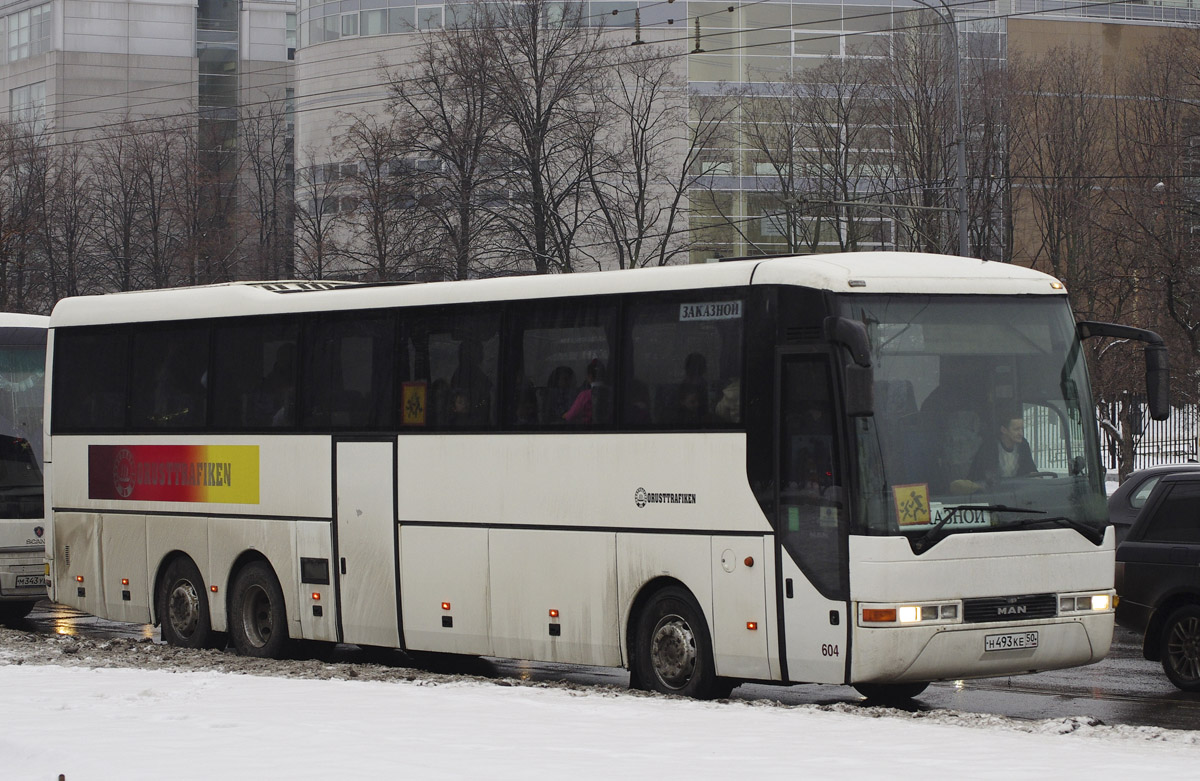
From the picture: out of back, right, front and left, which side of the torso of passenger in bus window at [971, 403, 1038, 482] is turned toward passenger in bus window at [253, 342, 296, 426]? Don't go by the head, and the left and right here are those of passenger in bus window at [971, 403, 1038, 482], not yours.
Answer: back

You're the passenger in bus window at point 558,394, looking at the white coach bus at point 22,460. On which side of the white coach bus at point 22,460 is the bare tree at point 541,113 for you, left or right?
right

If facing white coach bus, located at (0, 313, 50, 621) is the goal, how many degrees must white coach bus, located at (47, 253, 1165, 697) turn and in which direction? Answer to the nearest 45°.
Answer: approximately 180°

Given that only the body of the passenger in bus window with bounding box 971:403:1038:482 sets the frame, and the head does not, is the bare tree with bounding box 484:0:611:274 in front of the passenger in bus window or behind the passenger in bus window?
behind

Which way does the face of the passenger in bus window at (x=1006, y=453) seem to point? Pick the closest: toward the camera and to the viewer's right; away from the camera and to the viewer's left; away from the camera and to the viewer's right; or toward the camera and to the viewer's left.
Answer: toward the camera and to the viewer's right

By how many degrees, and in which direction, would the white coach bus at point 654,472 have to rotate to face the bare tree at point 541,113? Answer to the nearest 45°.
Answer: approximately 135° to its left

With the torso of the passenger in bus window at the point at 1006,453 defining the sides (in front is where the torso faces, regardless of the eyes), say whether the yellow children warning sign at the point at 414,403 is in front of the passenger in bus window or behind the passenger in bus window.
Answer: behind

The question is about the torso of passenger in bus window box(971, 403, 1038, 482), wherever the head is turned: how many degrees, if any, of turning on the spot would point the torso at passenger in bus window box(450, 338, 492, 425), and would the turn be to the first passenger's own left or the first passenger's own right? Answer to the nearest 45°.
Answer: approximately 135° to the first passenger's own right

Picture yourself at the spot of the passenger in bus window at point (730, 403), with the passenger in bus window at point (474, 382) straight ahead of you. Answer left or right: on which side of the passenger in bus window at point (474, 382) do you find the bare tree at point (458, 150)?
right

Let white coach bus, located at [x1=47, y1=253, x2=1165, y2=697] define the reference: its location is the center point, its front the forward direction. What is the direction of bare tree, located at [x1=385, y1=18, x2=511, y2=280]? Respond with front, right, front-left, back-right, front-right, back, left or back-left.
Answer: back-left
